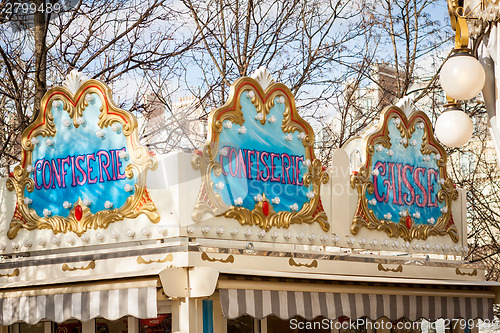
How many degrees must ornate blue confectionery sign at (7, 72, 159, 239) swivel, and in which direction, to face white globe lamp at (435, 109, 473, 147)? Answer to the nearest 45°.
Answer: approximately 90° to its left

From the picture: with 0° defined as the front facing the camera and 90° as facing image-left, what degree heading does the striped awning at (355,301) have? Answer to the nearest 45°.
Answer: approximately 315°

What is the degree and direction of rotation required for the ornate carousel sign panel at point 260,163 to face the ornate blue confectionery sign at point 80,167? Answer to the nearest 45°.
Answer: approximately 135° to its right

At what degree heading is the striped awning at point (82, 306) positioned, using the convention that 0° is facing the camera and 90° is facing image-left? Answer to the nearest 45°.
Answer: approximately 45°

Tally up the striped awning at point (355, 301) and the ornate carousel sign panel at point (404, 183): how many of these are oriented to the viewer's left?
0

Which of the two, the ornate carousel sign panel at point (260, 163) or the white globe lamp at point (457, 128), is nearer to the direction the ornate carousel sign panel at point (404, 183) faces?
the white globe lamp

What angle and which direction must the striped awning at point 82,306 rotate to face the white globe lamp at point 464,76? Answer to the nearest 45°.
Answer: approximately 90° to its left

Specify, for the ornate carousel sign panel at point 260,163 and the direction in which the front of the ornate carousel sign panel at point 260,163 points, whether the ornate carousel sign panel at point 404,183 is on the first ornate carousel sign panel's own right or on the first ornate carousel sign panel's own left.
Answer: on the first ornate carousel sign panel's own left

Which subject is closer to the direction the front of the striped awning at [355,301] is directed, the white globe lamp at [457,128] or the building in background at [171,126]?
the white globe lamp

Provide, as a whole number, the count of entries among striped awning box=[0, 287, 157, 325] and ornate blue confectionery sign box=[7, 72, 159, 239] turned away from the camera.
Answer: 0

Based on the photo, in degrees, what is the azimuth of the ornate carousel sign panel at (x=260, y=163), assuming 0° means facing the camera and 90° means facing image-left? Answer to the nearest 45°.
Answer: approximately 315°

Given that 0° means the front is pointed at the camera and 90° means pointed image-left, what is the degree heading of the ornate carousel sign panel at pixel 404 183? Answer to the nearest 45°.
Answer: approximately 315°
